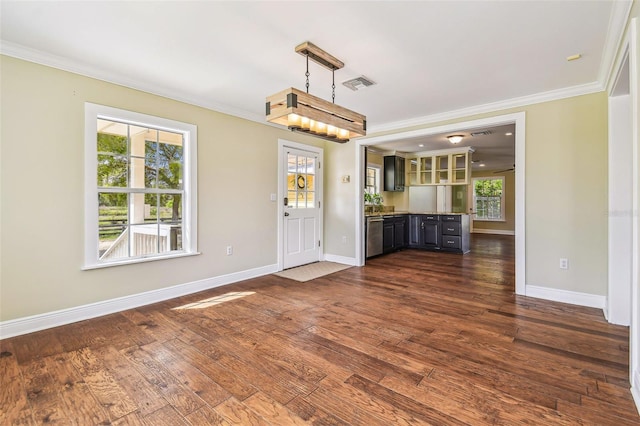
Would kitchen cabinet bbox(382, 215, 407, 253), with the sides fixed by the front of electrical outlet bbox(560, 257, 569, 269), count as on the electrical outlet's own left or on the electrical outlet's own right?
on the electrical outlet's own right

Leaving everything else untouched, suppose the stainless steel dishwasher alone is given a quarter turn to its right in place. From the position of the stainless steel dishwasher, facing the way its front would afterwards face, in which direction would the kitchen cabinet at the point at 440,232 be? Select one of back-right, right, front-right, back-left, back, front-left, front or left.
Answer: back

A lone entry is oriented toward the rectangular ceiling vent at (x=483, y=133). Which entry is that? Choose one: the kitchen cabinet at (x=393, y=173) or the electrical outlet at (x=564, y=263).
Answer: the kitchen cabinet

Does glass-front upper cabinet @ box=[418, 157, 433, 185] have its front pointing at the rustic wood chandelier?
yes

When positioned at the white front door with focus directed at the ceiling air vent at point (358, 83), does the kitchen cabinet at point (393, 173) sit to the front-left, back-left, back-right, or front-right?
back-left

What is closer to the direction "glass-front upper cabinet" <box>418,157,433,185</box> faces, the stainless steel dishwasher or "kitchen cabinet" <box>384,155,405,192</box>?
the stainless steel dishwasher

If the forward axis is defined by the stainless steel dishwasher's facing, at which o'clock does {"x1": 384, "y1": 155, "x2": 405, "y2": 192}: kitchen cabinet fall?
The kitchen cabinet is roughly at 8 o'clock from the stainless steel dishwasher.

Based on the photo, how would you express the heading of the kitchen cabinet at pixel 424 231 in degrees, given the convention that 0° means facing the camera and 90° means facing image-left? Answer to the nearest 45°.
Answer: approximately 0°

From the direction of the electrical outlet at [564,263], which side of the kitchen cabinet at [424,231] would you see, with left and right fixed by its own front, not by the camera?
front

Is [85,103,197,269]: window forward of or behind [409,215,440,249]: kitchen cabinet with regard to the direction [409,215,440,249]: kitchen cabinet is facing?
forward

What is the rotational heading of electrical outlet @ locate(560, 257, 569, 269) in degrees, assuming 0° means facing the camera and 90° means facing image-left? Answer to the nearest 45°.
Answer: approximately 0°
